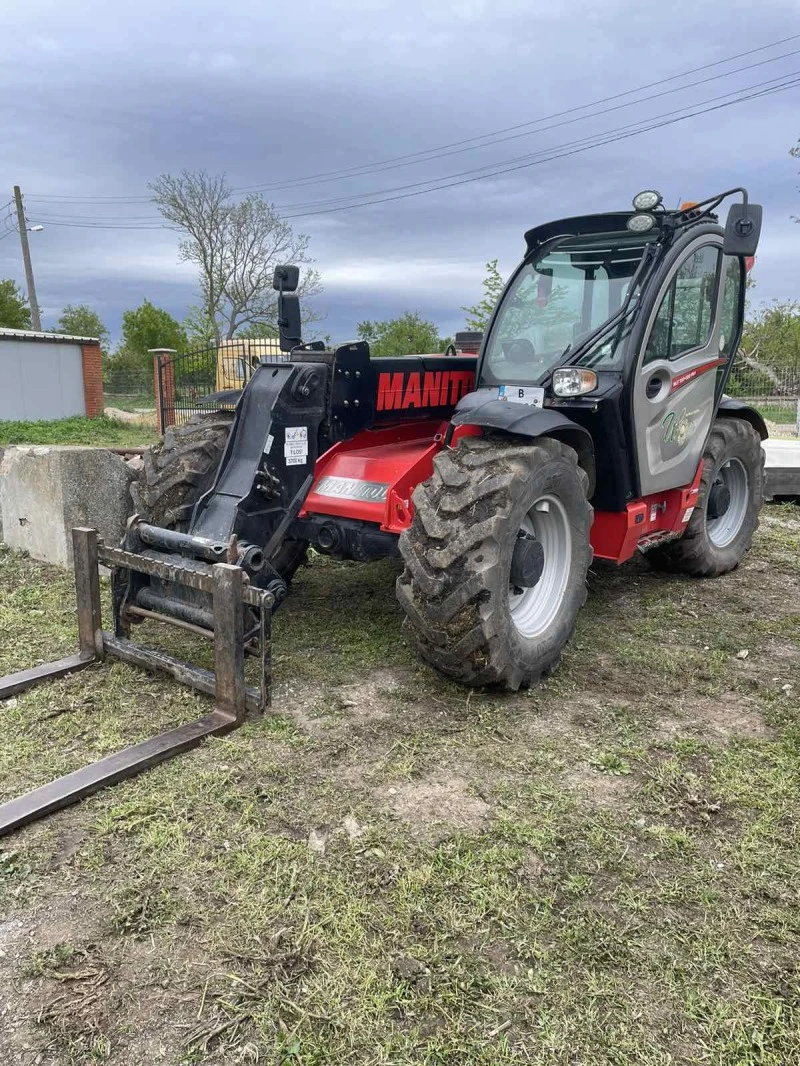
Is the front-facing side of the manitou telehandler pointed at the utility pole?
no

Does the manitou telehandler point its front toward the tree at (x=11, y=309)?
no

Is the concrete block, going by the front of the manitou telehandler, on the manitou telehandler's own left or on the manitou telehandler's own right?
on the manitou telehandler's own right

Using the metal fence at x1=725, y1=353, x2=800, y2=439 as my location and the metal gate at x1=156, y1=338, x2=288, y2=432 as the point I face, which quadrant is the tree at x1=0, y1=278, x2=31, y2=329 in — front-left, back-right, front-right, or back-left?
front-right

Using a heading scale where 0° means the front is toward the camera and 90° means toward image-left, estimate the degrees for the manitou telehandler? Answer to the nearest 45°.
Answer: approximately 45°

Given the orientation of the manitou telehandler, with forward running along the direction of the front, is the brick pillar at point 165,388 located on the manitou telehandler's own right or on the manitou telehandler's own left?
on the manitou telehandler's own right

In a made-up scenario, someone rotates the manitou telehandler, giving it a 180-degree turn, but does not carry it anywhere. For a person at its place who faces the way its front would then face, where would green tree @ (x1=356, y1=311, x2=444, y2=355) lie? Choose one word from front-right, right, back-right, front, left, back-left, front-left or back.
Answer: front-left

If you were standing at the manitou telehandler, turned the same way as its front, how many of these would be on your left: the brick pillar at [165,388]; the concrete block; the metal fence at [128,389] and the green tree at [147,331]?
0

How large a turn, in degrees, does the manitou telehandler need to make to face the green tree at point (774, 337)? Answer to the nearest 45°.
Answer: approximately 180°

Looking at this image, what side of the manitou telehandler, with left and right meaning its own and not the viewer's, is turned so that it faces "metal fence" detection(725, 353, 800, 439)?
back

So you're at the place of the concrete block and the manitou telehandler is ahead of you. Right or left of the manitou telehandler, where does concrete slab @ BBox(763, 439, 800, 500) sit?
left

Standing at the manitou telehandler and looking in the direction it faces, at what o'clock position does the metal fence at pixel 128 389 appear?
The metal fence is roughly at 4 o'clock from the manitou telehandler.

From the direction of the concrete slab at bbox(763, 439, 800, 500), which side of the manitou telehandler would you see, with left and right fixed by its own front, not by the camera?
back

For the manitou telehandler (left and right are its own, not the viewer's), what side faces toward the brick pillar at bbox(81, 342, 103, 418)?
right
